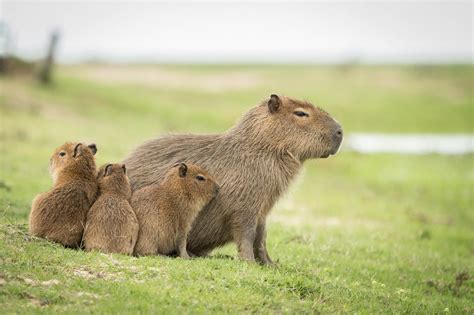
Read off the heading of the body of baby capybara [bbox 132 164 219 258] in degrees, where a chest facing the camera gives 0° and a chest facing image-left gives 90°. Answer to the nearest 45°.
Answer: approximately 270°

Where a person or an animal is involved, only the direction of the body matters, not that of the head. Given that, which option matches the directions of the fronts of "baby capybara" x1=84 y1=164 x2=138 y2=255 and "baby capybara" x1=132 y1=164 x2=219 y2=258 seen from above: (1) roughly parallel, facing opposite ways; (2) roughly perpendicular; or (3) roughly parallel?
roughly perpendicular

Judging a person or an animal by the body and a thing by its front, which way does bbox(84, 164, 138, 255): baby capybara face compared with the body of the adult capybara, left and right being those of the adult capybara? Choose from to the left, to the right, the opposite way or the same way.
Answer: to the left

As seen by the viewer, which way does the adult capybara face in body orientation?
to the viewer's right

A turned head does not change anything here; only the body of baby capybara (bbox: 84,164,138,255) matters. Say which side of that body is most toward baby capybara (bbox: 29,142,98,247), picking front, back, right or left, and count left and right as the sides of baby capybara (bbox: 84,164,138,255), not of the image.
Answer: left

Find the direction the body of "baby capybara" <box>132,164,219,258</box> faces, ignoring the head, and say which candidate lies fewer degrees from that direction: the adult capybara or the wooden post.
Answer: the adult capybara

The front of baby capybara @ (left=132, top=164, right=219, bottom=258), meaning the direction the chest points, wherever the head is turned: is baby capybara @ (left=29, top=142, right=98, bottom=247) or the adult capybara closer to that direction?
the adult capybara

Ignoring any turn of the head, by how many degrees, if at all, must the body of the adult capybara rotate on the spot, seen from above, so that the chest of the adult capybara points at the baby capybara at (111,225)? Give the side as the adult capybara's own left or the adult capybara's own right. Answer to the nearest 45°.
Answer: approximately 135° to the adult capybara's own right

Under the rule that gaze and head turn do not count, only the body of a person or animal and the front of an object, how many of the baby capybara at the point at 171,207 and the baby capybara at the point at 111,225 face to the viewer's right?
1

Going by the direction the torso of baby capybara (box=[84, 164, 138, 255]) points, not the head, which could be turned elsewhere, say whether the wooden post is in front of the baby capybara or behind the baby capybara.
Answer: in front

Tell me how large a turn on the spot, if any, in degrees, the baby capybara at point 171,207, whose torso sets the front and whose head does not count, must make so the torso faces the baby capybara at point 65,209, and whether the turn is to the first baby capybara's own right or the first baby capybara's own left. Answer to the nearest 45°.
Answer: approximately 180°

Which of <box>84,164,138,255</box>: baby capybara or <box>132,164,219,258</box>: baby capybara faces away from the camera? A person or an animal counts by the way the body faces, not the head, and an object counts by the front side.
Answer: <box>84,164,138,255</box>: baby capybara

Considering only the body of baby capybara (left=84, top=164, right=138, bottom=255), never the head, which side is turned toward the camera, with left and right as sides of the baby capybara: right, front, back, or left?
back

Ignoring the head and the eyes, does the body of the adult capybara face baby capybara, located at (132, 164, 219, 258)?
no
